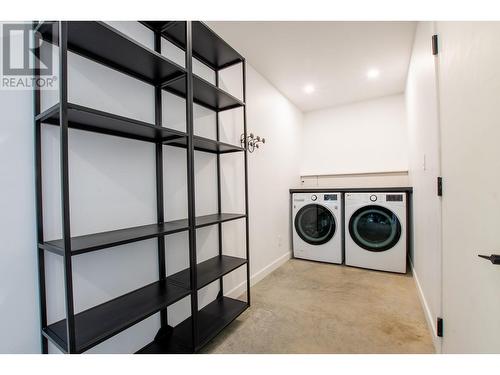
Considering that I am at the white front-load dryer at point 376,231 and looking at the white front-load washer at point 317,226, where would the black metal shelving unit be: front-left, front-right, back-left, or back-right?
front-left

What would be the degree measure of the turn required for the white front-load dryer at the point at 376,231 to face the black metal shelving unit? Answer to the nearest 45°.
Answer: approximately 45° to its right

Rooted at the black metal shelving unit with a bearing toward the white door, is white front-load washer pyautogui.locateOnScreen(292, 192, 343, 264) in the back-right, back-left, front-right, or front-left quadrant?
front-left

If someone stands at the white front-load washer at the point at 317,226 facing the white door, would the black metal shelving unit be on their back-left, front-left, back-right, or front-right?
front-right

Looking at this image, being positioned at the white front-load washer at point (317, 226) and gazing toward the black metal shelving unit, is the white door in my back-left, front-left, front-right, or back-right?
front-left

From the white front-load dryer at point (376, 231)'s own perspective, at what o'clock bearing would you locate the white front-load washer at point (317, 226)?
The white front-load washer is roughly at 3 o'clock from the white front-load dryer.

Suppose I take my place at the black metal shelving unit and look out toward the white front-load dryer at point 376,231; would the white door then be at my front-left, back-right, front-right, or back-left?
front-right

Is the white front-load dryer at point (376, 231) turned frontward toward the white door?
yes

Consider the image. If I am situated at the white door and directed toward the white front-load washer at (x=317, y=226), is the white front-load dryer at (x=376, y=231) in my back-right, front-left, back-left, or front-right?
front-right

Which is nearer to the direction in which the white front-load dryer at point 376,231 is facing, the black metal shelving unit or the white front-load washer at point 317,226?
the black metal shelving unit

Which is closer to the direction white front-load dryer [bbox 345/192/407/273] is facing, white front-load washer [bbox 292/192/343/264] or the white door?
the white door

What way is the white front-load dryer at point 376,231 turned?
toward the camera
